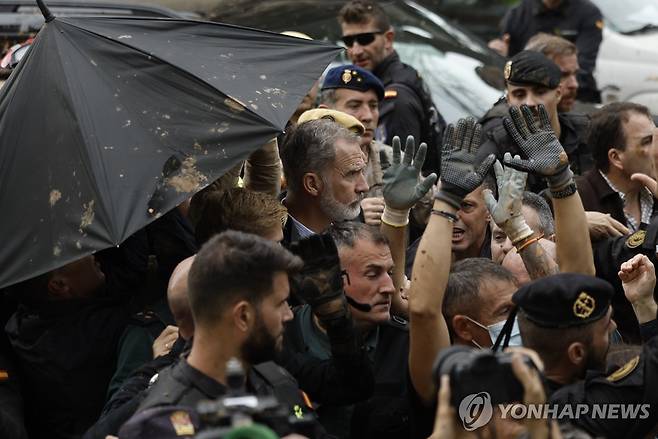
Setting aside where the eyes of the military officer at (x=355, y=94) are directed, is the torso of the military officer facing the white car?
no

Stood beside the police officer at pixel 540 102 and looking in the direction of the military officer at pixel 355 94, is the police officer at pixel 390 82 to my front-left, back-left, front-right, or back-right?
front-right

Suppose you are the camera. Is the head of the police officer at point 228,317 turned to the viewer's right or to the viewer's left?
to the viewer's right

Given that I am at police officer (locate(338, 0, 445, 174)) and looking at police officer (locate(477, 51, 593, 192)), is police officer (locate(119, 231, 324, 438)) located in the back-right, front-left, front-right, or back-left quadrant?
front-right

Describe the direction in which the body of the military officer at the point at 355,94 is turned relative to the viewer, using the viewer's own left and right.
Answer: facing the viewer and to the right of the viewer

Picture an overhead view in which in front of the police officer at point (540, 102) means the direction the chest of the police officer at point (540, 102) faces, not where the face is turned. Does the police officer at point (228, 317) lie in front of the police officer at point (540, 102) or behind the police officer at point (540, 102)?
in front

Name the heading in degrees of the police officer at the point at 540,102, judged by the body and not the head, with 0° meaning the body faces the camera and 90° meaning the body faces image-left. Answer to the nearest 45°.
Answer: approximately 0°

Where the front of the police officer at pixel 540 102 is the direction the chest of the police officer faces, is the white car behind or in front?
behind

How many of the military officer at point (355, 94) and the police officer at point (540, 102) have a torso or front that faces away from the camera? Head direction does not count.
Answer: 0

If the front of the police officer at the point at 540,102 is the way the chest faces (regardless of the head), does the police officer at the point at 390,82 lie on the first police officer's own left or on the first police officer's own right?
on the first police officer's own right

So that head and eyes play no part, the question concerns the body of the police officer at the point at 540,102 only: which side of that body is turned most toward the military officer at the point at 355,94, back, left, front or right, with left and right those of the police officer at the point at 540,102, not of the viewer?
right

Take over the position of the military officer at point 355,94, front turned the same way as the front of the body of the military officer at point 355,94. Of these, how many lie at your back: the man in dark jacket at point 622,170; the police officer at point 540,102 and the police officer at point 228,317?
0

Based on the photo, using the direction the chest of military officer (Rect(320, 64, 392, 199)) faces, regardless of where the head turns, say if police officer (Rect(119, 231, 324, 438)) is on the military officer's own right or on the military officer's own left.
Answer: on the military officer's own right

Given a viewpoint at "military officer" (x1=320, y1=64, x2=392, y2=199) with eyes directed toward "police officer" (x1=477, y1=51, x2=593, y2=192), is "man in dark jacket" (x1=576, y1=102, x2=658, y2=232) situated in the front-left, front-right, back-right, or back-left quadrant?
front-right
